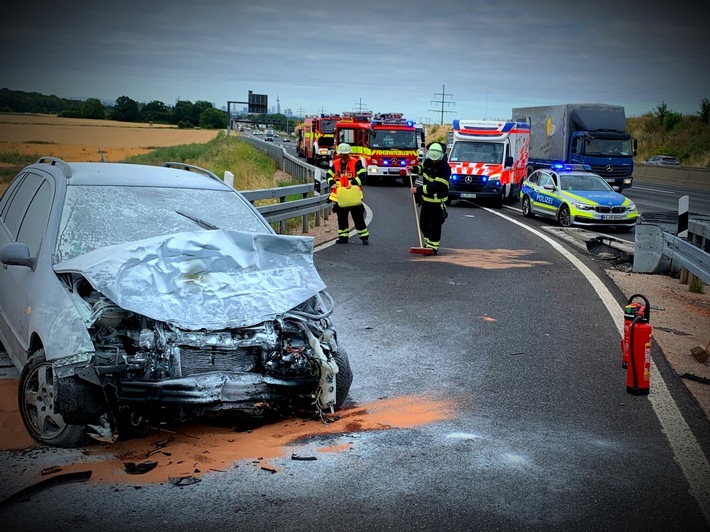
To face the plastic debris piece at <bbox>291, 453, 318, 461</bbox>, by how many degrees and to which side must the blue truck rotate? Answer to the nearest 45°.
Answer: approximately 45° to its right

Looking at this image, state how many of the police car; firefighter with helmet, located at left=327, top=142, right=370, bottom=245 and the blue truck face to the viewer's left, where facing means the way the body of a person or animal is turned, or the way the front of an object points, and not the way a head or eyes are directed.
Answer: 0

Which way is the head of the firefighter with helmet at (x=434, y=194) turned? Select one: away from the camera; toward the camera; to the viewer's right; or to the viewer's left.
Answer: toward the camera

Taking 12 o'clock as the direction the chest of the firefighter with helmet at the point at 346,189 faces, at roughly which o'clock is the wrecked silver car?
The wrecked silver car is roughly at 12 o'clock from the firefighter with helmet.

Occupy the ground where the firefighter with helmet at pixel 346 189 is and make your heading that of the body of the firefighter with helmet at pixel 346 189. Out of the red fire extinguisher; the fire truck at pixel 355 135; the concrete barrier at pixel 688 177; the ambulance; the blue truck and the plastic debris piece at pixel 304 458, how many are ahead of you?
2

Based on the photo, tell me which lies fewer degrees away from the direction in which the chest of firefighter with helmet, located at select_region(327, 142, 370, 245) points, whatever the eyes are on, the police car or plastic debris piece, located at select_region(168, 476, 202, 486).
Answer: the plastic debris piece

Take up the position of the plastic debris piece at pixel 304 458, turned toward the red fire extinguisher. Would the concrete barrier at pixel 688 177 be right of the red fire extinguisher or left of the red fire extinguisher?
left

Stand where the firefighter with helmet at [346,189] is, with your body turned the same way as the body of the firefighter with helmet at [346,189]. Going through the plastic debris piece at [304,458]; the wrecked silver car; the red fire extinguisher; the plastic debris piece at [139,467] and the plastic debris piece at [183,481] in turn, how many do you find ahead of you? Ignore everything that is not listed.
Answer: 5

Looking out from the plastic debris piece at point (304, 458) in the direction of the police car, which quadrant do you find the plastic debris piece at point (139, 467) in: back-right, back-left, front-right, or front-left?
back-left

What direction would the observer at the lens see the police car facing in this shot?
facing the viewer and to the right of the viewer

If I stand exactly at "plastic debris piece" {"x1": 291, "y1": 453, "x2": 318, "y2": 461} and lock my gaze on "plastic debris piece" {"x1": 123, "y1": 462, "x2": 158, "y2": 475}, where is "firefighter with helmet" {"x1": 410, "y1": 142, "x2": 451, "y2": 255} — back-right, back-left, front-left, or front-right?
back-right

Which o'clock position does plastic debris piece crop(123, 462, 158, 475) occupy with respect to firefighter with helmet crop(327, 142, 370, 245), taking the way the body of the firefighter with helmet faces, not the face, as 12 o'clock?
The plastic debris piece is roughly at 12 o'clock from the firefighter with helmet.

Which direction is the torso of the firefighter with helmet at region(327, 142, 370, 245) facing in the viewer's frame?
toward the camera

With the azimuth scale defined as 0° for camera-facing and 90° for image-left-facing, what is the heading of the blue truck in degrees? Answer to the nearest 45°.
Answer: approximately 315°

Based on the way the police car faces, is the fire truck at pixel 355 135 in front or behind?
behind

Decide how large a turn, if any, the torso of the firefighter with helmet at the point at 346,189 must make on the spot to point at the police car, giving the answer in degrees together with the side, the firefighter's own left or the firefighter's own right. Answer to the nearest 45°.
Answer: approximately 135° to the firefighter's own left

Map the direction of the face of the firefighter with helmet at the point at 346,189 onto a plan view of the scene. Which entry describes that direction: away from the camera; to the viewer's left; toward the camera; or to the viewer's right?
toward the camera
